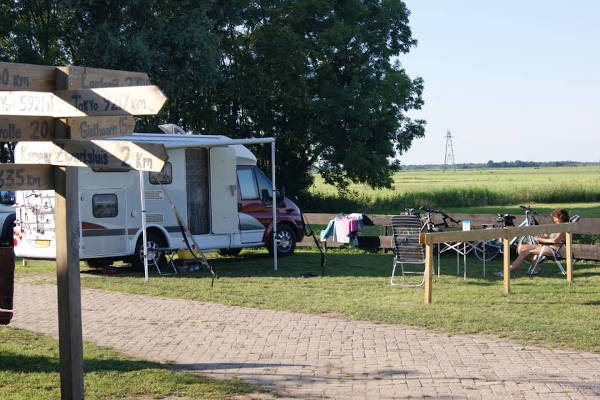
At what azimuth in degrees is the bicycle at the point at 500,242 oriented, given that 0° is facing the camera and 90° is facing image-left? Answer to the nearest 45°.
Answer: approximately 270°

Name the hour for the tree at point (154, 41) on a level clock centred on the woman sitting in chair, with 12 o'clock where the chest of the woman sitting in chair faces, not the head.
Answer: The tree is roughly at 1 o'clock from the woman sitting in chair.

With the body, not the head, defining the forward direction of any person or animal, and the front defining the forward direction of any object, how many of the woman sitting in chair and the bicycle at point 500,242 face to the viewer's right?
1

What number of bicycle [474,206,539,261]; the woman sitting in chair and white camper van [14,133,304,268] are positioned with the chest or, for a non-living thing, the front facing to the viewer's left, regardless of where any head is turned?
1

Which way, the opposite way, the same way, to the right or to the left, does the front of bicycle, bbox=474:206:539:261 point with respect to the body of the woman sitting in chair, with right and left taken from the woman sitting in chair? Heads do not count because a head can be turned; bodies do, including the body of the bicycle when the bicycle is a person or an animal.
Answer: the opposite way

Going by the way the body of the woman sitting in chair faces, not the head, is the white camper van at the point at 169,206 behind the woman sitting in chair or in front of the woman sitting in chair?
in front

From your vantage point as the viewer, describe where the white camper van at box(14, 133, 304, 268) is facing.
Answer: facing away from the viewer and to the right of the viewer

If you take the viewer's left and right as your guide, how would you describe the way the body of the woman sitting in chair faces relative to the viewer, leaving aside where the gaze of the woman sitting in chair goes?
facing to the left of the viewer

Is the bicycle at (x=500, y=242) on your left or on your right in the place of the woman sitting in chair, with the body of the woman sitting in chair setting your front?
on your right

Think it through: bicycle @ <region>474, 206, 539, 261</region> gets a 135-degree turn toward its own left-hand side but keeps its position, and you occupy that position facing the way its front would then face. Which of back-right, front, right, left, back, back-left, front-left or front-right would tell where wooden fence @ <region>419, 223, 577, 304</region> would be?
back-left
